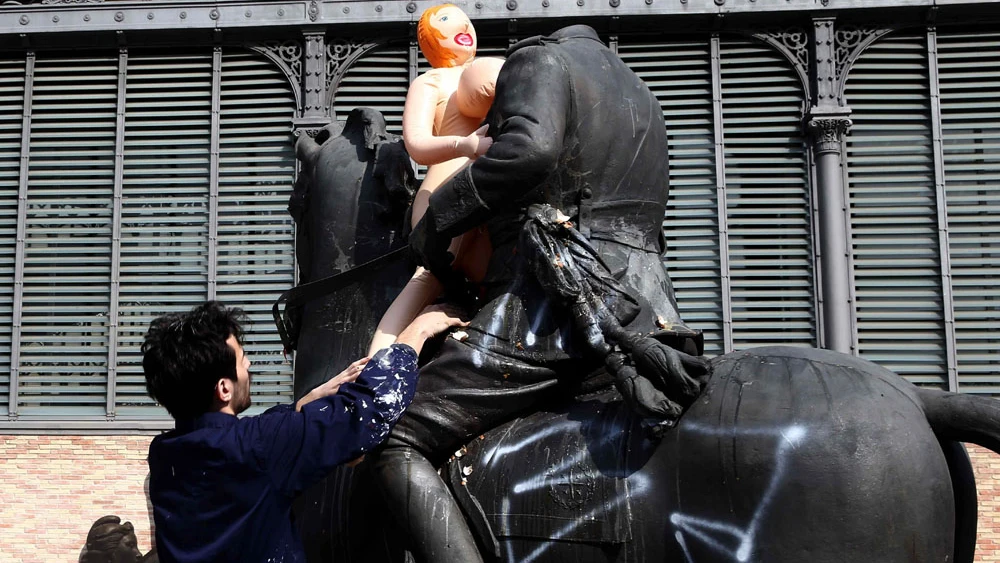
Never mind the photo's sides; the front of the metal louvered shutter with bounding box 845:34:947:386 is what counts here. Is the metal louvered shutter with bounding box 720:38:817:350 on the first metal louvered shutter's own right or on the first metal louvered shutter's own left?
on the first metal louvered shutter's own right

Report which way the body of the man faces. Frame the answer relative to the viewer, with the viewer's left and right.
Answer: facing away from the viewer and to the right of the viewer

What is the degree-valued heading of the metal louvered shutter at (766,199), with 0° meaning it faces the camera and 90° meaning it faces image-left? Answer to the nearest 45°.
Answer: approximately 0°

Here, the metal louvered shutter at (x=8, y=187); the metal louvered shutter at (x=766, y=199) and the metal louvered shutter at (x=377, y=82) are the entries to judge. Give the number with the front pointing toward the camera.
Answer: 3

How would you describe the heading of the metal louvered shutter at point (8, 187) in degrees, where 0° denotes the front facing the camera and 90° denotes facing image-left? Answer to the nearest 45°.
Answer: approximately 0°

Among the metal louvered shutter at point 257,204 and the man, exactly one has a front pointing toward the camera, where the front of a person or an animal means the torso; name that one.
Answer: the metal louvered shutter

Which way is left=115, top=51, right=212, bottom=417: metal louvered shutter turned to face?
toward the camera

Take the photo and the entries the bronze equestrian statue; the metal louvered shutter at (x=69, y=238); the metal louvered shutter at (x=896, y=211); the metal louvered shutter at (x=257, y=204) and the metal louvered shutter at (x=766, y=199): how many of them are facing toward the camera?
4

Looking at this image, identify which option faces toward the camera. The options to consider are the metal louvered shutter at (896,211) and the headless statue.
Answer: the metal louvered shutter

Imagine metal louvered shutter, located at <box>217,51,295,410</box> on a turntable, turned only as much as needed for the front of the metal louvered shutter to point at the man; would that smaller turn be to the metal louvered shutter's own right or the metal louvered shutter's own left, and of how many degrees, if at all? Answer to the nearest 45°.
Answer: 0° — it already faces them

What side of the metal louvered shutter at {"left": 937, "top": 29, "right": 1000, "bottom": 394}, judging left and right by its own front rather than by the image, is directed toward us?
front

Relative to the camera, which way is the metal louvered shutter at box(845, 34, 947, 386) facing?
toward the camera

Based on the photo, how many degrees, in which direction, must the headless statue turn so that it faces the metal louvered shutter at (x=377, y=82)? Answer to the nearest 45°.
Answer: approximately 45° to its right

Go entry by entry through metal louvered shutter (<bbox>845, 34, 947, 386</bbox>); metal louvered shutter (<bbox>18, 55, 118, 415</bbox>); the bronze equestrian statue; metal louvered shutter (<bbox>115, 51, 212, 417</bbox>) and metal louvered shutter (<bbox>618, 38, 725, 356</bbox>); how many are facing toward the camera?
4
